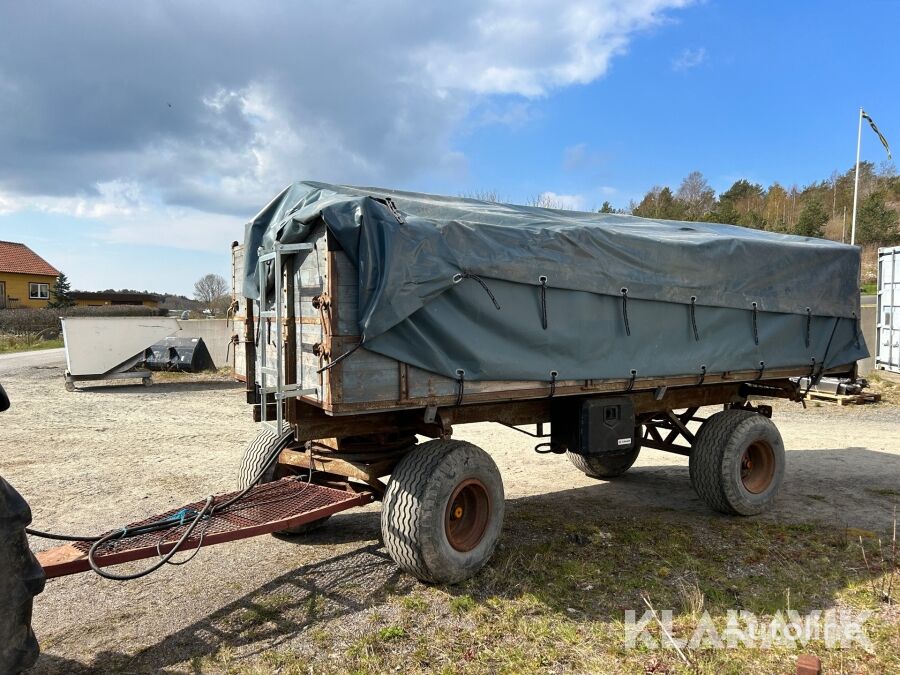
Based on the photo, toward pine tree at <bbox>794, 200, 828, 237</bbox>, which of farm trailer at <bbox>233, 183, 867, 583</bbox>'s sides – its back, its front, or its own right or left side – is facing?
back

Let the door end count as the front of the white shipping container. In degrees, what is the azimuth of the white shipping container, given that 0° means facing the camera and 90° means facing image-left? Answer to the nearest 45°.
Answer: approximately 0°

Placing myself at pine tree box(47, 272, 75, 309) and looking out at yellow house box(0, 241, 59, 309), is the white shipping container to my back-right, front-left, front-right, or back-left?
back-left

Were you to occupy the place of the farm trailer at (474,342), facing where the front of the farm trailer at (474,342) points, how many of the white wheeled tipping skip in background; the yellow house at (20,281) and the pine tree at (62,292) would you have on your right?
3

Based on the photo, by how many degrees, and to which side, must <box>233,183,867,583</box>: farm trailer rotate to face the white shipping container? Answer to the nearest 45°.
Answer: approximately 180°

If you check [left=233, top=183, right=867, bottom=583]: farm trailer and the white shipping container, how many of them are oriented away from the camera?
0

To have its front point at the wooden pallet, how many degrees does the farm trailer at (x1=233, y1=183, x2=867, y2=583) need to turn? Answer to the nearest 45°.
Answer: approximately 180°

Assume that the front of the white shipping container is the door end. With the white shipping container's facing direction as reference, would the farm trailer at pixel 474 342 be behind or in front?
in front

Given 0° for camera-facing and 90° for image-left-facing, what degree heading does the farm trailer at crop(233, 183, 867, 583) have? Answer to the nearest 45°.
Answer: approximately 45°

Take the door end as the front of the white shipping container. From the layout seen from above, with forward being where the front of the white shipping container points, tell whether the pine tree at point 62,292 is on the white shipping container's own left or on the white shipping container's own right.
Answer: on the white shipping container's own right

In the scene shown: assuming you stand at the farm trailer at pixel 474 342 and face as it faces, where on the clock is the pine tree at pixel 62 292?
The pine tree is roughly at 3 o'clock from the farm trailer.

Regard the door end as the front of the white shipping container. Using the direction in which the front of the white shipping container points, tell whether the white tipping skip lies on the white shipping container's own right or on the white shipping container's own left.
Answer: on the white shipping container's own right

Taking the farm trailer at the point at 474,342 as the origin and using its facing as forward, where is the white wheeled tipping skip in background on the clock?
The white wheeled tipping skip in background is roughly at 3 o'clock from the farm trailer.
